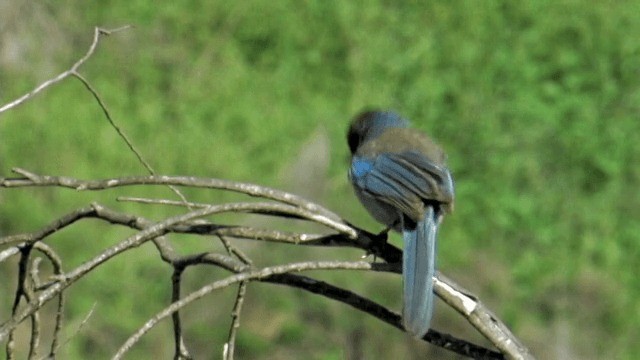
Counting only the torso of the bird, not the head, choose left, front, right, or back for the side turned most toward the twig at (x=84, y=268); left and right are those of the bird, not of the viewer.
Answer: left

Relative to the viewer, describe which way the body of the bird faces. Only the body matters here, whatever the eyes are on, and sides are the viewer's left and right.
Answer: facing away from the viewer and to the left of the viewer

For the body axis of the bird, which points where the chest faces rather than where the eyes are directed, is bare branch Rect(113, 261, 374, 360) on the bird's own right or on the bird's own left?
on the bird's own left
